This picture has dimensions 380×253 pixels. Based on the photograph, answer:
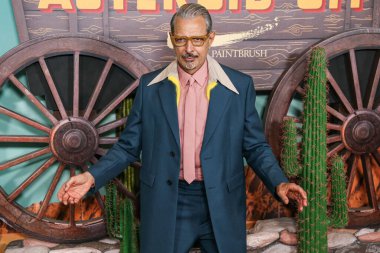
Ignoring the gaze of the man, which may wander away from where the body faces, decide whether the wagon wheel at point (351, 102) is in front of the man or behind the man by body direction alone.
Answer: behind

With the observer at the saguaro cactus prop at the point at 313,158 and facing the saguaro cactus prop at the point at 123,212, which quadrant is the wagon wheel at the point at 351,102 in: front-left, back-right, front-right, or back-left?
back-right

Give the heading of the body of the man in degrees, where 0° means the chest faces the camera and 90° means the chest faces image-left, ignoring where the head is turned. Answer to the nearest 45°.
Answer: approximately 0°

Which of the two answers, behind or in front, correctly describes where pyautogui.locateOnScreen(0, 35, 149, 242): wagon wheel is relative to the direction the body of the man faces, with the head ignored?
behind

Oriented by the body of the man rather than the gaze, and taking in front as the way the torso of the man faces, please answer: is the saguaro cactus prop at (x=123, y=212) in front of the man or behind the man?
behind

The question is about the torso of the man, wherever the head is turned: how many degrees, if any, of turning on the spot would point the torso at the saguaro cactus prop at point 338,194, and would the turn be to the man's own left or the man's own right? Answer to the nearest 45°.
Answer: approximately 135° to the man's own left

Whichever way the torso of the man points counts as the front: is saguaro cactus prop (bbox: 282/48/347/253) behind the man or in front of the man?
behind

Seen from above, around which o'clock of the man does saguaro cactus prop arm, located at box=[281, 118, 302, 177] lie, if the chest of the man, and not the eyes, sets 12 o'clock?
The saguaro cactus prop arm is roughly at 7 o'clock from the man.
